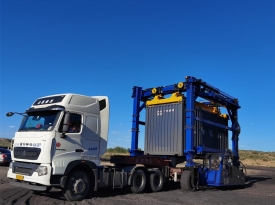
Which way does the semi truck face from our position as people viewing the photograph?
facing the viewer and to the left of the viewer
